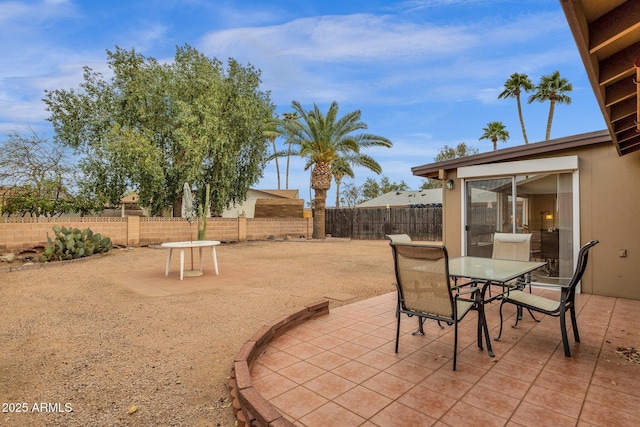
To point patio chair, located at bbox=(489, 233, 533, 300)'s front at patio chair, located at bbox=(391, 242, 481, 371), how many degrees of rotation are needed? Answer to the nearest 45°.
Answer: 0° — it already faces it

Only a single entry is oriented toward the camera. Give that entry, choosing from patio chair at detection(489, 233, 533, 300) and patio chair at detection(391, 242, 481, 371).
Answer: patio chair at detection(489, 233, 533, 300)

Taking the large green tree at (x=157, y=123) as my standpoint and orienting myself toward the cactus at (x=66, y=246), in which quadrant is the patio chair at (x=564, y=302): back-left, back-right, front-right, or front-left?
front-left

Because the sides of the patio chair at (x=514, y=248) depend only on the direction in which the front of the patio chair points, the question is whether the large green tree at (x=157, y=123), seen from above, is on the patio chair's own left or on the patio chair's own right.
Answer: on the patio chair's own right

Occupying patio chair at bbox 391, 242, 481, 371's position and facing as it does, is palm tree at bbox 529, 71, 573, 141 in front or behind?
in front

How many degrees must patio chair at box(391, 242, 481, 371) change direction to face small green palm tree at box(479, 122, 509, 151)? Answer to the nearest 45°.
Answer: approximately 45° to its left

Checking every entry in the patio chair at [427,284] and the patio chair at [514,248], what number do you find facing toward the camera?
1

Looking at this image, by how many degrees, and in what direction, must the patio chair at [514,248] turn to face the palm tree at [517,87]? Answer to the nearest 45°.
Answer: approximately 180°

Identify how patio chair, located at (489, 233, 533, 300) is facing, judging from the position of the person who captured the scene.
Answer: facing the viewer

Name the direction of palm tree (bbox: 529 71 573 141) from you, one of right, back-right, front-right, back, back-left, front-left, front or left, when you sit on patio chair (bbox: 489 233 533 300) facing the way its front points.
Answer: back

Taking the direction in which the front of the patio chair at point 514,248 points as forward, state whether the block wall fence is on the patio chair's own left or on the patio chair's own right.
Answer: on the patio chair's own right

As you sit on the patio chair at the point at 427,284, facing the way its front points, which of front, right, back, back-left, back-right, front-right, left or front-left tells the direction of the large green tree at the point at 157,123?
left

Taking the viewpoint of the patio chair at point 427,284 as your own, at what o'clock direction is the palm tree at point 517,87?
The palm tree is roughly at 11 o'clock from the patio chair.

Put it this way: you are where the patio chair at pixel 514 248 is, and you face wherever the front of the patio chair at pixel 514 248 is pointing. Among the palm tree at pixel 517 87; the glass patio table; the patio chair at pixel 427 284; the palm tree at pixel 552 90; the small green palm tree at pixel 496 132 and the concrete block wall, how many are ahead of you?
2

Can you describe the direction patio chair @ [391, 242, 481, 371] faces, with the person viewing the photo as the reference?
facing away from the viewer and to the right of the viewer

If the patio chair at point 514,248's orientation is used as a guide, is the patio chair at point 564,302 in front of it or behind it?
in front
